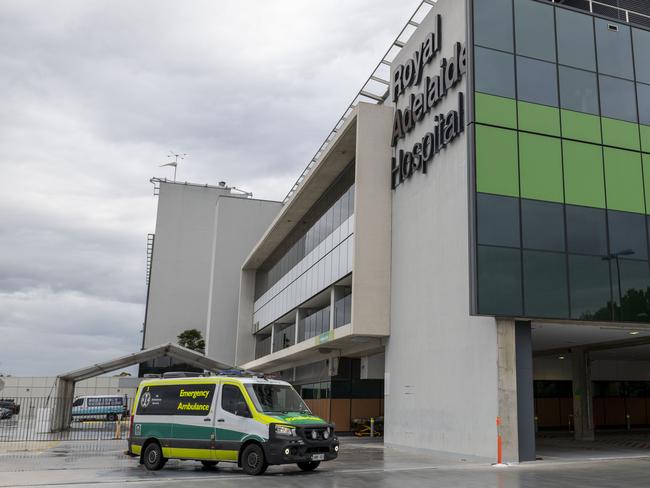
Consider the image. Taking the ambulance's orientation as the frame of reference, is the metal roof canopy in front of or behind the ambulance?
behind

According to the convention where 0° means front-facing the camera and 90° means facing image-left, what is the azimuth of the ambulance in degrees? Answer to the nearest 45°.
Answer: approximately 315°

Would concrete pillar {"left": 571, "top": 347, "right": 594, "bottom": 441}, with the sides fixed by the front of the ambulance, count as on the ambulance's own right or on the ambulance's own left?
on the ambulance's own left

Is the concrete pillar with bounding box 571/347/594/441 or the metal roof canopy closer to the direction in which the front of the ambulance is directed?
the concrete pillar
